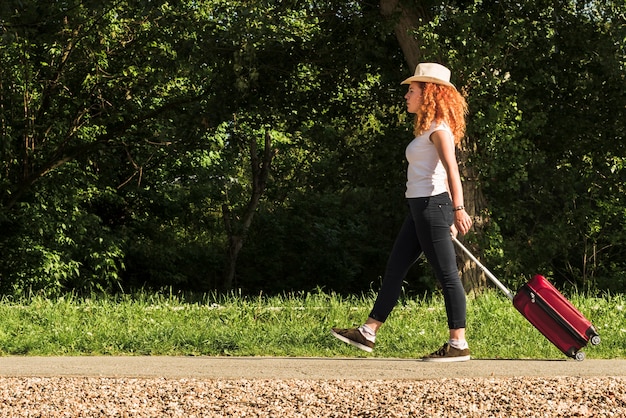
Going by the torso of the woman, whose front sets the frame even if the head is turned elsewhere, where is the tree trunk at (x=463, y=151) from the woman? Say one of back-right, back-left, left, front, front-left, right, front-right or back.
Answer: right

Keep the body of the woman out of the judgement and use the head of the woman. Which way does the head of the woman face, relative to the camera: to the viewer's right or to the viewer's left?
to the viewer's left

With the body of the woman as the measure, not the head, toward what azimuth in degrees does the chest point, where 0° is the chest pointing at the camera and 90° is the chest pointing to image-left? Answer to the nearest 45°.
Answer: approximately 90°
